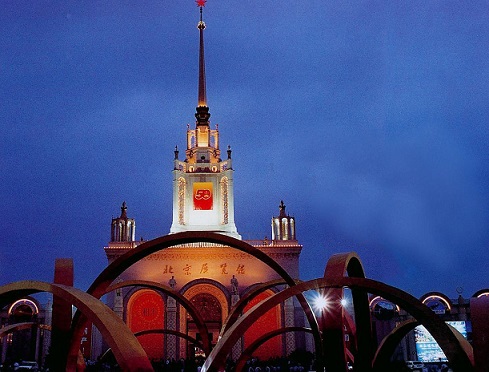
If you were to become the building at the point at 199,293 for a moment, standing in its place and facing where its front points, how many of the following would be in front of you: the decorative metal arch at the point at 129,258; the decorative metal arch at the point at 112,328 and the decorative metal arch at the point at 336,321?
3

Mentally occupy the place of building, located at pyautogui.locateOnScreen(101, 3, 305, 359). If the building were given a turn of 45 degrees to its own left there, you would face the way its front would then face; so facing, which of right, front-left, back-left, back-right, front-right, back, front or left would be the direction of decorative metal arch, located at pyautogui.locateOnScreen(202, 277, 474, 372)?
front-right

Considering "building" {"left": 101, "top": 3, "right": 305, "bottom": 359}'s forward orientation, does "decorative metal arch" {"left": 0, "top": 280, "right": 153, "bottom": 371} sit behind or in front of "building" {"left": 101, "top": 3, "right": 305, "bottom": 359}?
in front

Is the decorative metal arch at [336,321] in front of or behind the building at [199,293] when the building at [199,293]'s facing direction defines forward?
in front

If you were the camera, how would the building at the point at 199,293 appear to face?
facing the viewer

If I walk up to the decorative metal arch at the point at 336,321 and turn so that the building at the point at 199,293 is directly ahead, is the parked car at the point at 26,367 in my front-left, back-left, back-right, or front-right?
front-left

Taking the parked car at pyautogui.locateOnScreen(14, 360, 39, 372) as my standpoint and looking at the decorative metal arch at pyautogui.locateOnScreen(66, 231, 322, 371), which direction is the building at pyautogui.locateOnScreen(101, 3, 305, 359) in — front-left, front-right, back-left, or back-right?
back-left

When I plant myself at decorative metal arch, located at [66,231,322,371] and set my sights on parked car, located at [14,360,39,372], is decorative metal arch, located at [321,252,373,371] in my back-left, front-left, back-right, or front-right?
back-right

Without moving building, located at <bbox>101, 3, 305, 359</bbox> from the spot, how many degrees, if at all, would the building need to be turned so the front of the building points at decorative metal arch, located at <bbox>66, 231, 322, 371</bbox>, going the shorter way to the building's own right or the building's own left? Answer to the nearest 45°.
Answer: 0° — it already faces it
